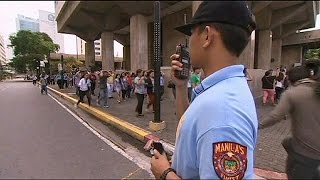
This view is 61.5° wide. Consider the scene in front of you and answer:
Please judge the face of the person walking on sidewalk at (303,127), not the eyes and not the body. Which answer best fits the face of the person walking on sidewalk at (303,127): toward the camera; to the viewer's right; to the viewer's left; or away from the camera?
away from the camera

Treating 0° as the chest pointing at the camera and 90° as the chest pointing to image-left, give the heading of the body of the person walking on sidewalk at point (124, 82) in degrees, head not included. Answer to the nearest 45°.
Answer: approximately 0°

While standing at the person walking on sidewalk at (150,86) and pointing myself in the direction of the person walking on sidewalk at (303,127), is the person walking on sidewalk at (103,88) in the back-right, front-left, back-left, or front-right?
back-right

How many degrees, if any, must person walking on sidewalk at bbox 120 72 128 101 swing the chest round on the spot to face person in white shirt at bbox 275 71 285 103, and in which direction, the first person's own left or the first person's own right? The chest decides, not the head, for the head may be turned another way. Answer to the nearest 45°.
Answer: approximately 45° to the first person's own left

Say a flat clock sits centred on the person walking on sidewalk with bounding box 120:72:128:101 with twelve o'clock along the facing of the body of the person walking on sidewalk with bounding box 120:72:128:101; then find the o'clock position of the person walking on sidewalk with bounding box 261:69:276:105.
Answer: the person walking on sidewalk with bounding box 261:69:276:105 is roughly at 10 o'clock from the person walking on sidewalk with bounding box 120:72:128:101.

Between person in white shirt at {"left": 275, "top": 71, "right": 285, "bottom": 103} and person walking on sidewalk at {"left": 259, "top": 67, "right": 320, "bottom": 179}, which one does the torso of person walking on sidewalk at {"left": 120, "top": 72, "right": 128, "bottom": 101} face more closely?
the person walking on sidewalk

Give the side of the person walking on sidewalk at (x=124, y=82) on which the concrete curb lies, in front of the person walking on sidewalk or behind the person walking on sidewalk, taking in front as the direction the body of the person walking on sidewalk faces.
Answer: in front

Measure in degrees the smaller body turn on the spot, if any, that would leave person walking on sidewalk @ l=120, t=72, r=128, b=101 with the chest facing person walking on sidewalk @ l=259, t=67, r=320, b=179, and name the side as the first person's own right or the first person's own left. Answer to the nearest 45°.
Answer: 0° — they already face them

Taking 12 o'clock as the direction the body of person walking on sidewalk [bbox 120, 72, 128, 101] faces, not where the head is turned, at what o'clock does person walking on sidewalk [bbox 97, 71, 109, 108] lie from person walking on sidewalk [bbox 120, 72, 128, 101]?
person walking on sidewalk [bbox 97, 71, 109, 108] is roughly at 1 o'clock from person walking on sidewalk [bbox 120, 72, 128, 101].

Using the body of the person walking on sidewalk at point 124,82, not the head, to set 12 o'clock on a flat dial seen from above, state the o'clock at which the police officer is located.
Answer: The police officer is roughly at 12 o'clock from the person walking on sidewalk.

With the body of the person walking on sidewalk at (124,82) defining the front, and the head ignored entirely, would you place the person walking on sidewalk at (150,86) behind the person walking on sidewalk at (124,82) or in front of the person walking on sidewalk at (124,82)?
in front
